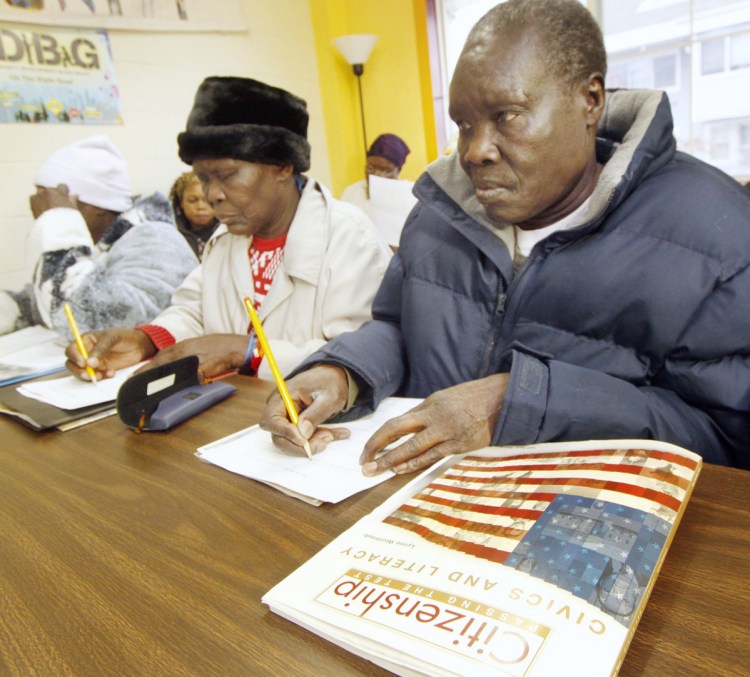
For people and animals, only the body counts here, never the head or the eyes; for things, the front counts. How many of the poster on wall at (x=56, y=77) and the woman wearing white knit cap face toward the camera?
1

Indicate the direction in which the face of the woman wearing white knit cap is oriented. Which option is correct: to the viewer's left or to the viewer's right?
to the viewer's left

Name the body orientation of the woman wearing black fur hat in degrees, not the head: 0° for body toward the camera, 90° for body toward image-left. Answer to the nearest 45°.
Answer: approximately 45°

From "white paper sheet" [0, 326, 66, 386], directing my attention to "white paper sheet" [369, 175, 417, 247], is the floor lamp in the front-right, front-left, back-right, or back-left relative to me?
front-left

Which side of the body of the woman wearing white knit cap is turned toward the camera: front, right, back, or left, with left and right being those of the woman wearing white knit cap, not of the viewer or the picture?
left

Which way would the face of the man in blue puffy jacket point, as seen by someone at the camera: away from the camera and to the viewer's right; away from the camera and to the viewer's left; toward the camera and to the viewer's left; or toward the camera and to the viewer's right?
toward the camera and to the viewer's left

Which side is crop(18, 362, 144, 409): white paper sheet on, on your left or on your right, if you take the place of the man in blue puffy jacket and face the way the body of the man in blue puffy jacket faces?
on your right

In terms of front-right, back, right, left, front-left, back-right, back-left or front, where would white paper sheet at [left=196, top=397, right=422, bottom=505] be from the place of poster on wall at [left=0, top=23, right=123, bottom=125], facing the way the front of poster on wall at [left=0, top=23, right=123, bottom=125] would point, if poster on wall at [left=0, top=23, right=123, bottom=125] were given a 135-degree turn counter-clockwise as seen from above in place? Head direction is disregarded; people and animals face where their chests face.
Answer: back-right

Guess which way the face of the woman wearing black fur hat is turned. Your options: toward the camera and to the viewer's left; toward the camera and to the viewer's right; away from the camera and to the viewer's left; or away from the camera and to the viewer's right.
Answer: toward the camera and to the viewer's left

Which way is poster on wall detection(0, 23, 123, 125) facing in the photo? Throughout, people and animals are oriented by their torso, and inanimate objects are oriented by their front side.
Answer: toward the camera

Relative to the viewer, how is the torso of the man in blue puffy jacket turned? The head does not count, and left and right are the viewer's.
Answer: facing the viewer and to the left of the viewer

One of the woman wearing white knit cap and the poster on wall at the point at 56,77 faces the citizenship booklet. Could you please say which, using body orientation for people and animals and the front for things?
the poster on wall

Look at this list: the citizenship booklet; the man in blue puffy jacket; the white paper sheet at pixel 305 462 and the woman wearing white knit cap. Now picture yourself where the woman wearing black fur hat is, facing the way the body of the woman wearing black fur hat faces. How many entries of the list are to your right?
1

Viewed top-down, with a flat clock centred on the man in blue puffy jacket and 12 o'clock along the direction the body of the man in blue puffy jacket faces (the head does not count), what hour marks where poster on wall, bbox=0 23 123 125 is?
The poster on wall is roughly at 3 o'clock from the man in blue puffy jacket.
